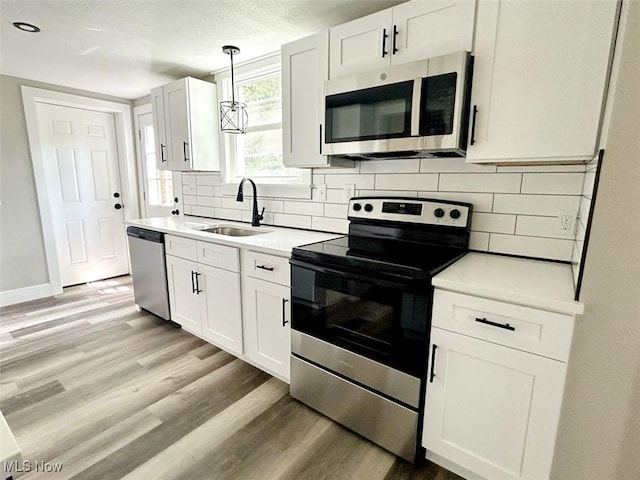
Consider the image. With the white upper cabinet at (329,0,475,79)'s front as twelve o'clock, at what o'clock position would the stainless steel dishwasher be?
The stainless steel dishwasher is roughly at 2 o'clock from the white upper cabinet.

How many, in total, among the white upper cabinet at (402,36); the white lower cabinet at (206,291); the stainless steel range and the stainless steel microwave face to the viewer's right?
0

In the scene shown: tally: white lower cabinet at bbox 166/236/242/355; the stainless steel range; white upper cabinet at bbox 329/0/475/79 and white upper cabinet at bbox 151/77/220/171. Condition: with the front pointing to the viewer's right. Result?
0

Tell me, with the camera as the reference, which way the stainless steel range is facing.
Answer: facing the viewer and to the left of the viewer

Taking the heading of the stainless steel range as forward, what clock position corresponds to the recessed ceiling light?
The recessed ceiling light is roughly at 2 o'clock from the stainless steel range.

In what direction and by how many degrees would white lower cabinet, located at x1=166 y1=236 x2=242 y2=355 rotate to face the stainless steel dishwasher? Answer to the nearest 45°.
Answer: approximately 90° to its right

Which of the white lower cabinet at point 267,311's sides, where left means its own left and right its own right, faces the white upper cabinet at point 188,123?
right

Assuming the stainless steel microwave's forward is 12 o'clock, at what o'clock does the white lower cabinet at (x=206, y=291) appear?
The white lower cabinet is roughly at 2 o'clock from the stainless steel microwave.

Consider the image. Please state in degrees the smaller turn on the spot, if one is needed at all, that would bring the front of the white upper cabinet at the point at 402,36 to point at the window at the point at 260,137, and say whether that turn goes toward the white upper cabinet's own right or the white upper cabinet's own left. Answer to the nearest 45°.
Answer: approximately 90° to the white upper cabinet's own right

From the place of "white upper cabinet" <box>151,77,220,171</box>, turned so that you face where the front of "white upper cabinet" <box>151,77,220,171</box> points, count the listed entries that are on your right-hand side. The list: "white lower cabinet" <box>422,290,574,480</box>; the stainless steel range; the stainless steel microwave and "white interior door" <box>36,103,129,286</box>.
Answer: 1

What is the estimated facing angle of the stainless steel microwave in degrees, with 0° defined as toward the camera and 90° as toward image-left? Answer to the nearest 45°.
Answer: approximately 45°

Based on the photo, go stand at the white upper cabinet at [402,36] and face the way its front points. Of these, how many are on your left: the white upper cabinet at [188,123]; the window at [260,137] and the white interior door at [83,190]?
0

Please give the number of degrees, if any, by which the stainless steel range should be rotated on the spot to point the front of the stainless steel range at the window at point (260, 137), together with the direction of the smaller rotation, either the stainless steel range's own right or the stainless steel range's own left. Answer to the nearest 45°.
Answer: approximately 90° to the stainless steel range's own right

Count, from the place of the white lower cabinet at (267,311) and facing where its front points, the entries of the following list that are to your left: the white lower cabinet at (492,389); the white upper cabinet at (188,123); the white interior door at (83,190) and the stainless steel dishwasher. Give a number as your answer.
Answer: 1
